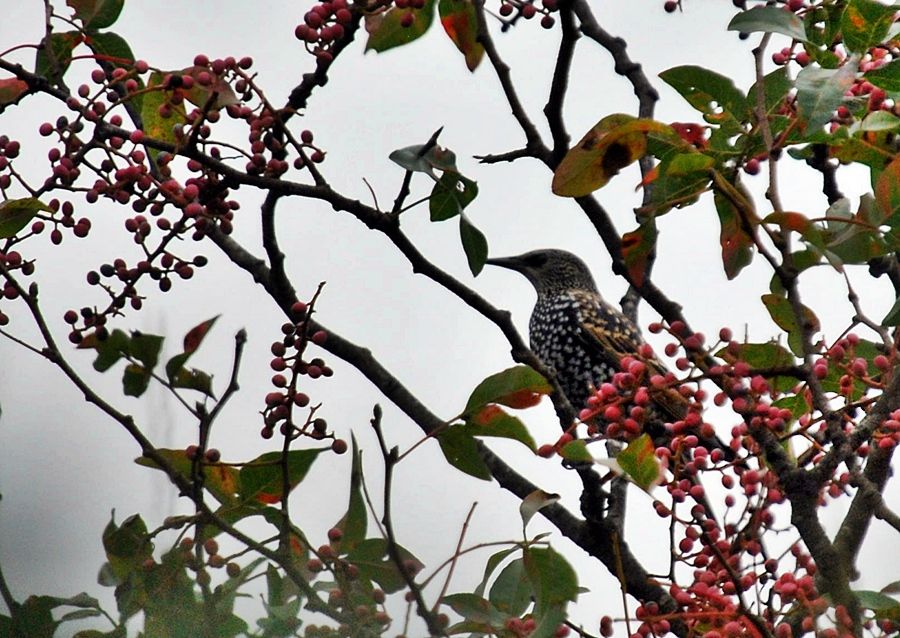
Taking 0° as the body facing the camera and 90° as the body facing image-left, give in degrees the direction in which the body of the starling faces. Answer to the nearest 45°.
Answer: approximately 90°
